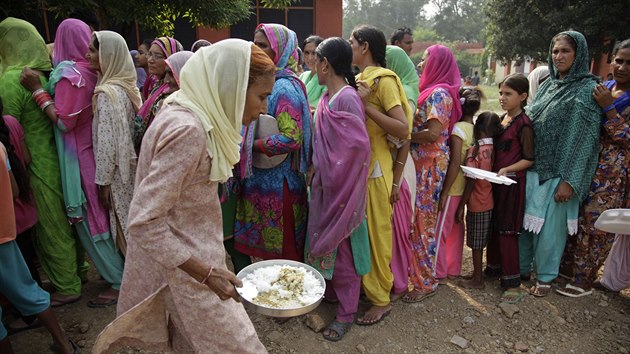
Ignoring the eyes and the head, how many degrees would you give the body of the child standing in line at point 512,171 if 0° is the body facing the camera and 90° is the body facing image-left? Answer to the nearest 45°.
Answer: approximately 45°

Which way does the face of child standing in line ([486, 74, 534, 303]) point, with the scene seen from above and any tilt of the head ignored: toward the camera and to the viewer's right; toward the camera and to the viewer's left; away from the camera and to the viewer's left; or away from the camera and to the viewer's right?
toward the camera and to the viewer's left
